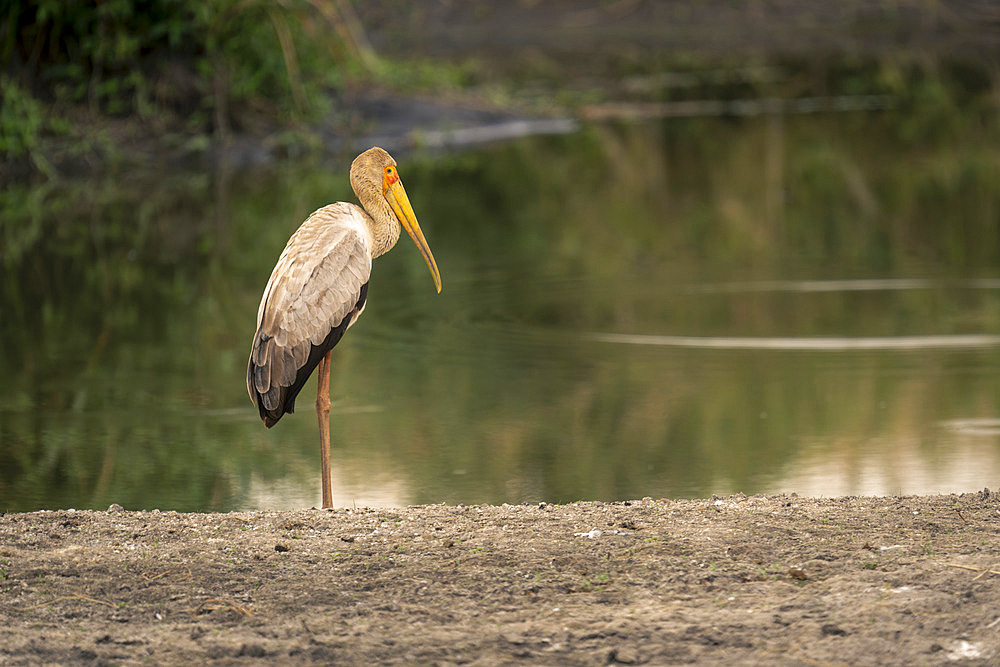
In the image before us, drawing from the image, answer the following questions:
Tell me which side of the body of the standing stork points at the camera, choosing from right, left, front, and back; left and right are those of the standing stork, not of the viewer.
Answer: right

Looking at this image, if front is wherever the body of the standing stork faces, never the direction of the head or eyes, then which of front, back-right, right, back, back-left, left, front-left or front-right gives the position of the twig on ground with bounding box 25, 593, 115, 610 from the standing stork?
back-right

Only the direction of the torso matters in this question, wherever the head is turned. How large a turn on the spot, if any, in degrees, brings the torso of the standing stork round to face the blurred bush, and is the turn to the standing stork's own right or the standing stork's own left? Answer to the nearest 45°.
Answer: approximately 90° to the standing stork's own left

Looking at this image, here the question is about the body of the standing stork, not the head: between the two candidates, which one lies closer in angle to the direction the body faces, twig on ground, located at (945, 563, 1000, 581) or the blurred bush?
the twig on ground

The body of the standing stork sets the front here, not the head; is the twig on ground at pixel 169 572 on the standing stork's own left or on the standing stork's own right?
on the standing stork's own right

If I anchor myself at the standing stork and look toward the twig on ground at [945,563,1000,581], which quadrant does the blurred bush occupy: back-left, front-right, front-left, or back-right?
back-left

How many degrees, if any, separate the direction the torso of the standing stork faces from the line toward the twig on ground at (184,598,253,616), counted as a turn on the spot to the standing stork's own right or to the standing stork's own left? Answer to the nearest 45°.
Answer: approximately 90° to the standing stork's own right

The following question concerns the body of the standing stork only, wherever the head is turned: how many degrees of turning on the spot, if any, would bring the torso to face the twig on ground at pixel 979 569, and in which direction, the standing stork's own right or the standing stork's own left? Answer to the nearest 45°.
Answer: approximately 45° to the standing stork's own right

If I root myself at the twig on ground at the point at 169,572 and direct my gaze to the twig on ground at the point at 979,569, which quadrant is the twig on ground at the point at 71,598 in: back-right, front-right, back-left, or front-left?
back-right
